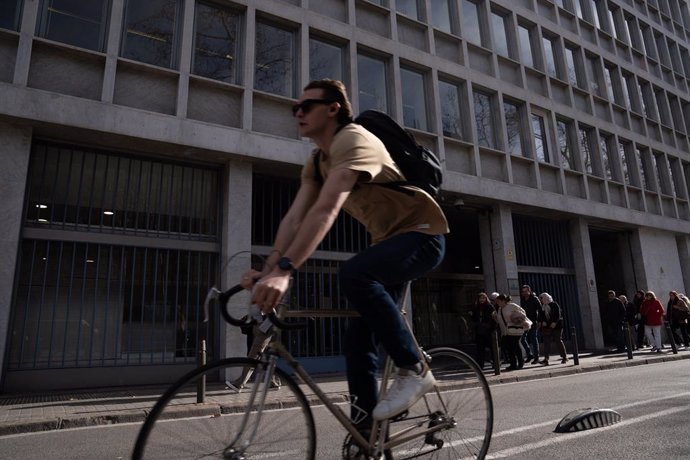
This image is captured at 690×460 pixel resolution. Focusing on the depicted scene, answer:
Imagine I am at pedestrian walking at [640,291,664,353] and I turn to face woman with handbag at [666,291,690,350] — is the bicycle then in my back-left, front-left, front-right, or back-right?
back-right

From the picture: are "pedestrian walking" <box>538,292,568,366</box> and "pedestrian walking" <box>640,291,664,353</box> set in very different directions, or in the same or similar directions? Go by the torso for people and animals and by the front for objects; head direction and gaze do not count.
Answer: same or similar directions

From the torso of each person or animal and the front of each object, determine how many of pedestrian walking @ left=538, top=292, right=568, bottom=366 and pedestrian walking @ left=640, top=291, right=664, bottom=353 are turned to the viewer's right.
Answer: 0

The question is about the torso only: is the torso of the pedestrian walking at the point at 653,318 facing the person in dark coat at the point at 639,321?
no

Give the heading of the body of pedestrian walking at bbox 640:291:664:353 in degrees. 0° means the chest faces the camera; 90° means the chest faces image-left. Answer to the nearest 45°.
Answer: approximately 45°

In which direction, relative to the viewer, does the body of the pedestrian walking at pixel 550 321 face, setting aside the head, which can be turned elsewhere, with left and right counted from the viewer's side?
facing the viewer and to the left of the viewer

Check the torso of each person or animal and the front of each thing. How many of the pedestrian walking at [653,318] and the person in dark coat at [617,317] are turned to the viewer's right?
0

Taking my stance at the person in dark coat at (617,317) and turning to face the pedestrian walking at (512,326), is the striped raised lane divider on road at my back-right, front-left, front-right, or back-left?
front-left

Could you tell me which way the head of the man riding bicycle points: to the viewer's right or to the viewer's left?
to the viewer's left

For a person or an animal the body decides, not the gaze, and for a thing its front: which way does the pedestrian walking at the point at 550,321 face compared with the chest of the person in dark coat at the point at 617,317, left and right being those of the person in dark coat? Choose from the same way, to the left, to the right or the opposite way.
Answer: the same way

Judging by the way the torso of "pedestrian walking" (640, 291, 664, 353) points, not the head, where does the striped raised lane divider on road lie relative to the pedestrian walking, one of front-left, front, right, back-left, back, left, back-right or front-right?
front-left

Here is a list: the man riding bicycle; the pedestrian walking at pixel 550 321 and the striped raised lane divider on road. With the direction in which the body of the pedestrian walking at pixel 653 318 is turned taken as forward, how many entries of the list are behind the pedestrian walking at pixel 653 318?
0

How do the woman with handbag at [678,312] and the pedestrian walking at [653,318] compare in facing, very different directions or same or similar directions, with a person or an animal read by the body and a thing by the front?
same or similar directions

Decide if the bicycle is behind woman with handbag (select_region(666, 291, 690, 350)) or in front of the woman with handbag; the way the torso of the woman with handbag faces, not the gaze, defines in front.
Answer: in front

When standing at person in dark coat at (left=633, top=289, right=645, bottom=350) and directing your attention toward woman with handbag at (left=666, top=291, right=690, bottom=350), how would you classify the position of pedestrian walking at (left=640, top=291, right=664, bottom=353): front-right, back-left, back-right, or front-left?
front-right

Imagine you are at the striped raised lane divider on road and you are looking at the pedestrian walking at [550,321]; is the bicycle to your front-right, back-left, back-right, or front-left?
back-left

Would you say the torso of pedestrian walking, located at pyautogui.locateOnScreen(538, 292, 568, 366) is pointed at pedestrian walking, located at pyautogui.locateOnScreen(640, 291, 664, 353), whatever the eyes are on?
no

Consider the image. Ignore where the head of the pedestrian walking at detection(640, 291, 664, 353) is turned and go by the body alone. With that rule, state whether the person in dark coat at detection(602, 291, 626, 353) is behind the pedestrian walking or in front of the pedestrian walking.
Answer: in front
